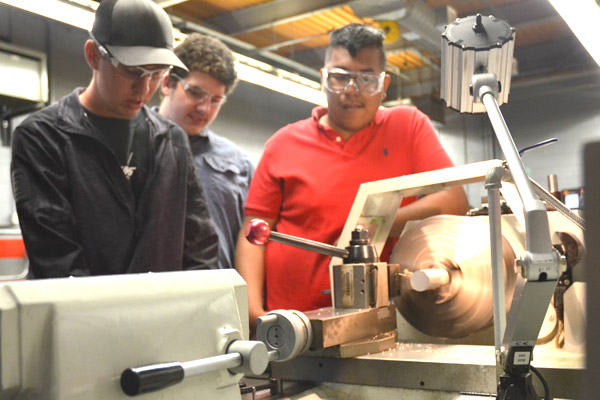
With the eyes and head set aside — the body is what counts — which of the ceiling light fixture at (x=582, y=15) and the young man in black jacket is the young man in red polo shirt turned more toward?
the young man in black jacket

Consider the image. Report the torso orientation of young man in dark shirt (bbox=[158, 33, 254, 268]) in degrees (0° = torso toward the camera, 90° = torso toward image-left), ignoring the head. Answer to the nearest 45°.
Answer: approximately 315°

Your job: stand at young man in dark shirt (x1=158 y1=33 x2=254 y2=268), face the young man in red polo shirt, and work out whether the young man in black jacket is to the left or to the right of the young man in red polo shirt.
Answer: right

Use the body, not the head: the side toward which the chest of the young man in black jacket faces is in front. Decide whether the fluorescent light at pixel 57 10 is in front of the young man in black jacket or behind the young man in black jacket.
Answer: behind

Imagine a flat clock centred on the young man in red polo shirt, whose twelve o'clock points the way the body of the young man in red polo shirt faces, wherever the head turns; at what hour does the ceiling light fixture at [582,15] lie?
The ceiling light fixture is roughly at 8 o'clock from the young man in red polo shirt.

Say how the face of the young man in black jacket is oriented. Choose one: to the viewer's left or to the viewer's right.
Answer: to the viewer's right

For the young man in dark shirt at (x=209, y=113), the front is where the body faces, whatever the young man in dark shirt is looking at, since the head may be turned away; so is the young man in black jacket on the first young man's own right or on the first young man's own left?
on the first young man's own right

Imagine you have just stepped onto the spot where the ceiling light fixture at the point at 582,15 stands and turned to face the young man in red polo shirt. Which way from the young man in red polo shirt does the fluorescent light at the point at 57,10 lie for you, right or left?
right

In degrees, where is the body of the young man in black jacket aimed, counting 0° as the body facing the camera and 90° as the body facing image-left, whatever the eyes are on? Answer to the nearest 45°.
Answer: approximately 315°
